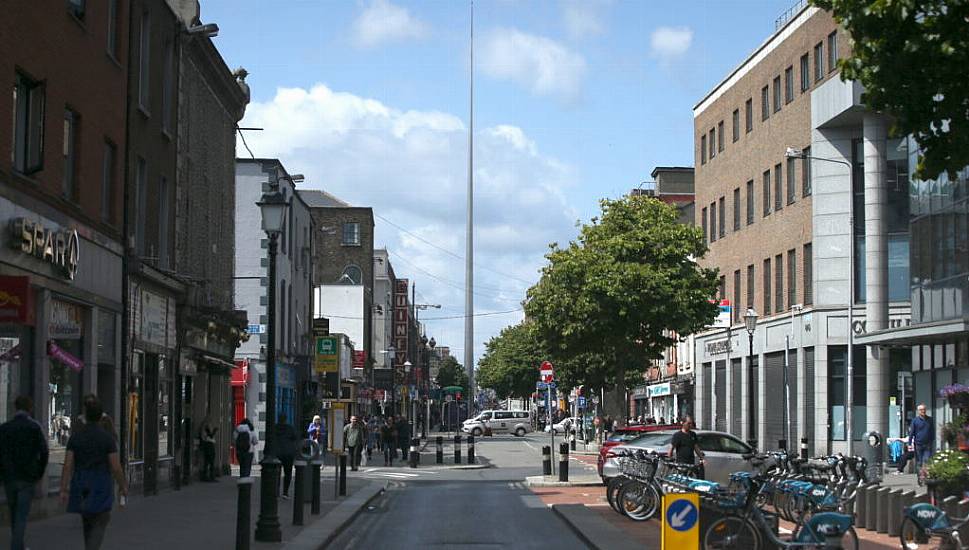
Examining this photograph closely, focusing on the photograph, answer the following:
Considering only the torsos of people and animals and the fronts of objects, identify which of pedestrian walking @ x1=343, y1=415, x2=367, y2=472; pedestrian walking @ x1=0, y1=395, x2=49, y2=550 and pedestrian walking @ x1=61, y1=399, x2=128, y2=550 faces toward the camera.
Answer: pedestrian walking @ x1=343, y1=415, x2=367, y2=472

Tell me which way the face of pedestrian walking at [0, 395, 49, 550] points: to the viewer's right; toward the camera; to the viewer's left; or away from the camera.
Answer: away from the camera

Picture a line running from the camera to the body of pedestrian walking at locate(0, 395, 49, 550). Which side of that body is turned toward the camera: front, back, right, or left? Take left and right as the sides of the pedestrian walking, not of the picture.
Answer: back

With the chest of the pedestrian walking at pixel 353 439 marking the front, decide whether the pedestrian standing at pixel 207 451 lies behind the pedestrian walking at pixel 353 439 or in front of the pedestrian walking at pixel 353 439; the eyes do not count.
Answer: in front

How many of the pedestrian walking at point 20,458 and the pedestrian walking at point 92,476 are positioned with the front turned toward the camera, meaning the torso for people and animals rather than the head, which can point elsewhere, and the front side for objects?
0

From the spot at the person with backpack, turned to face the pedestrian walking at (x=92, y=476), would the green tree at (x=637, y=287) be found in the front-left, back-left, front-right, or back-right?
back-left

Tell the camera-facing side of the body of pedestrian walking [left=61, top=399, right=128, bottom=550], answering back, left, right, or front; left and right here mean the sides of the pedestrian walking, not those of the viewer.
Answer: back

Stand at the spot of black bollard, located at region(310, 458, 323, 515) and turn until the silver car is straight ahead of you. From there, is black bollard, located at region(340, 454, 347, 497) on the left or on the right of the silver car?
left

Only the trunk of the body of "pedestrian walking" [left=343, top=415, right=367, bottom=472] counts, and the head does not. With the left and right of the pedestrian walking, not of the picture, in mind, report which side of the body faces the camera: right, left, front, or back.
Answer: front

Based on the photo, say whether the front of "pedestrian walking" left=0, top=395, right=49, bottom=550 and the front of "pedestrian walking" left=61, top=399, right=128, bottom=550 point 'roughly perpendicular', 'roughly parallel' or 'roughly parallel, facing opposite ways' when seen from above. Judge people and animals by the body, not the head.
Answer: roughly parallel

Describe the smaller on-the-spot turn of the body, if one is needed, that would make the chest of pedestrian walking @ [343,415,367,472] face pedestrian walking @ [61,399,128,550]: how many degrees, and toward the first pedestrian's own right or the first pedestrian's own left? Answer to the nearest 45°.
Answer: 0° — they already face them

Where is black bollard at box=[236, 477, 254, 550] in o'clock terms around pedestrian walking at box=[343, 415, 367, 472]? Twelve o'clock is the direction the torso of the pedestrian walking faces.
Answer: The black bollard is roughly at 12 o'clock from the pedestrian walking.

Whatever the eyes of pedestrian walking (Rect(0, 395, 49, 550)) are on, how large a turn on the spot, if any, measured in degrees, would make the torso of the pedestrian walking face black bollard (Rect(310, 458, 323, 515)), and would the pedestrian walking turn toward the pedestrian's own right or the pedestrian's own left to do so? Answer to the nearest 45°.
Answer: approximately 45° to the pedestrian's own right

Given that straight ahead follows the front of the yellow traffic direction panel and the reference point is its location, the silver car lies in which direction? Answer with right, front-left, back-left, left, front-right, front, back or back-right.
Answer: back

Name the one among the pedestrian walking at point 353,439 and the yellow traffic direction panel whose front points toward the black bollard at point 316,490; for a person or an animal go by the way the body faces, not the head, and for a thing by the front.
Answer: the pedestrian walking
